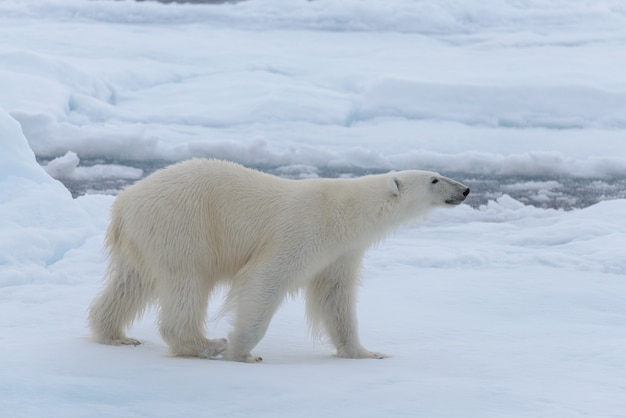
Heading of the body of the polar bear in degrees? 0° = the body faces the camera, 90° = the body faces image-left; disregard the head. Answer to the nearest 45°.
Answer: approximately 270°
